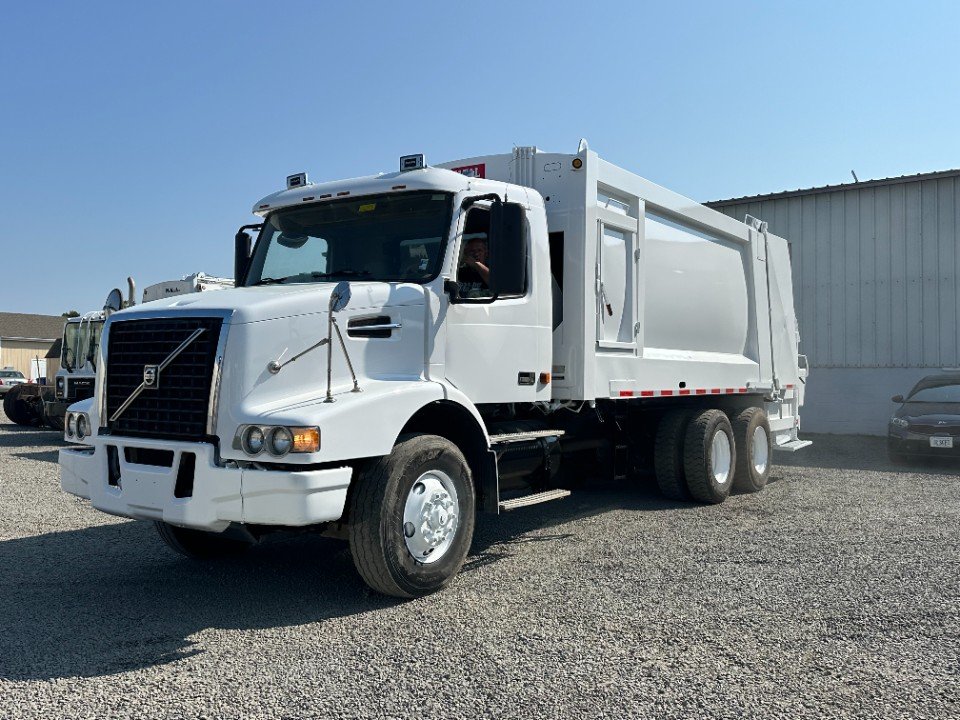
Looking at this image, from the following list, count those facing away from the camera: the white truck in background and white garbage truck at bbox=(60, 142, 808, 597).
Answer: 0

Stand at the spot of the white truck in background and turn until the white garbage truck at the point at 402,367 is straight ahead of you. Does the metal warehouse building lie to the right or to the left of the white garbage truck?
left

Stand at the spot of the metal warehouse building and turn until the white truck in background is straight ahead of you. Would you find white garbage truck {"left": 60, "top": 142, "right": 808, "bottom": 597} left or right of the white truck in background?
left

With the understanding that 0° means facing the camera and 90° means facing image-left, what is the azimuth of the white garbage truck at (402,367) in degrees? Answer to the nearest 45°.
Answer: approximately 45°

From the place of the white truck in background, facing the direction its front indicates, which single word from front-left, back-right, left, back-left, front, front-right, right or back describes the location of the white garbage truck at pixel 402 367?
front-left

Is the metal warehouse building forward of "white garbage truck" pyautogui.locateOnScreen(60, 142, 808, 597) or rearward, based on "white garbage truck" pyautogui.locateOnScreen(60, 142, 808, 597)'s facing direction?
rearward

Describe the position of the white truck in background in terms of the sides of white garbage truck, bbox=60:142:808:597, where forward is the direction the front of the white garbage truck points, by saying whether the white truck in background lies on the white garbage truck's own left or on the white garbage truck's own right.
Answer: on the white garbage truck's own right

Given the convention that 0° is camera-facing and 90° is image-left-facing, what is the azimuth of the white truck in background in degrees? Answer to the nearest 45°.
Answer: approximately 45°

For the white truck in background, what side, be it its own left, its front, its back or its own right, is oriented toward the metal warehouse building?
left

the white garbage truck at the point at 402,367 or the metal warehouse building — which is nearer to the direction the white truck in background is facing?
the white garbage truck
